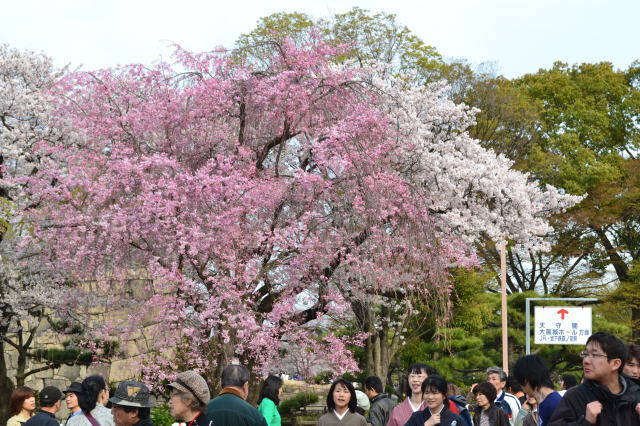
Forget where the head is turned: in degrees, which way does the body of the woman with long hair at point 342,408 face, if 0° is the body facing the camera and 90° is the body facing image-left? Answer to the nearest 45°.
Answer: approximately 0°

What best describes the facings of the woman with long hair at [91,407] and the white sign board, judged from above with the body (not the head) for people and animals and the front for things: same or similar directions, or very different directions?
very different directions

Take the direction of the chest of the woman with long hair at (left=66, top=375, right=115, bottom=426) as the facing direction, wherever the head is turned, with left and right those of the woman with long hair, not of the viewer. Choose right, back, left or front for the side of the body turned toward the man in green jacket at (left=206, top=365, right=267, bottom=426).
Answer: right

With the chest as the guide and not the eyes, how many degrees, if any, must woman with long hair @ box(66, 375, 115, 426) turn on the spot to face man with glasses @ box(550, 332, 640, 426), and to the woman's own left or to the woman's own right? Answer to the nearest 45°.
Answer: approximately 90° to the woman's own right
